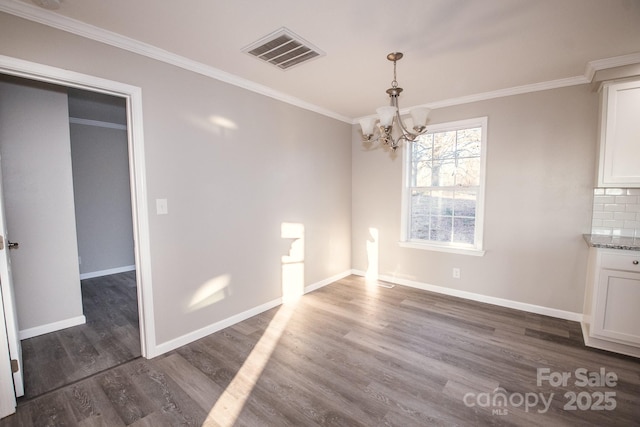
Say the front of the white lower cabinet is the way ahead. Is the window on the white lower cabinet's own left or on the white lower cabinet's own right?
on the white lower cabinet's own right

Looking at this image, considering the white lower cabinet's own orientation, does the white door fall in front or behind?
in front
